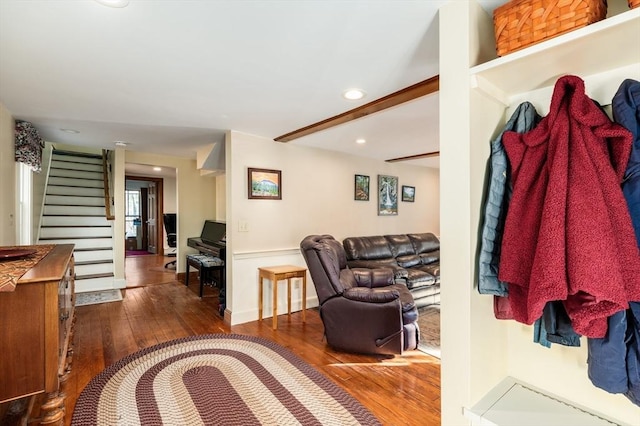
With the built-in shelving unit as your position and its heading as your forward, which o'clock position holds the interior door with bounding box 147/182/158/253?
The interior door is roughly at 2 o'clock from the built-in shelving unit.

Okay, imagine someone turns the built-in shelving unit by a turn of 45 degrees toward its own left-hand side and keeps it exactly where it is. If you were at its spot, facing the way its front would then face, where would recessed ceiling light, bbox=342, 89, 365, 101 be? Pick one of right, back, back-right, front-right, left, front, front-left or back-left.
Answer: back-right

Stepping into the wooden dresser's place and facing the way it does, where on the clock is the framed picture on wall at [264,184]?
The framed picture on wall is roughly at 11 o'clock from the wooden dresser.

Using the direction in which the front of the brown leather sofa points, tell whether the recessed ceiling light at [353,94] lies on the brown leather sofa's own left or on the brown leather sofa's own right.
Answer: on the brown leather sofa's own right

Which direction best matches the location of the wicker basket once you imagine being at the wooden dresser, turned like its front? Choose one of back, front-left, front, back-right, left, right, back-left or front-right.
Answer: front-right

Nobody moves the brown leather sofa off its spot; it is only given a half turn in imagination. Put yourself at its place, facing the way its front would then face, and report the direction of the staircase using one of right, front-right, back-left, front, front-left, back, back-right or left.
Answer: front-left

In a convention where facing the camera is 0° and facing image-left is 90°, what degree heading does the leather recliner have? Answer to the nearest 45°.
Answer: approximately 270°

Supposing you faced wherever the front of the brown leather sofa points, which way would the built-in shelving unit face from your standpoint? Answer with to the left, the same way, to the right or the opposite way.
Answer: to the right

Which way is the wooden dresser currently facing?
to the viewer's right

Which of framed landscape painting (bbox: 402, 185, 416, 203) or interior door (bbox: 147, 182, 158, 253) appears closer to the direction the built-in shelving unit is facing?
the interior door

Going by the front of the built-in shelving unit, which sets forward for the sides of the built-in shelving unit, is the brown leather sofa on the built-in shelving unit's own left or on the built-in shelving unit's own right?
on the built-in shelving unit's own right

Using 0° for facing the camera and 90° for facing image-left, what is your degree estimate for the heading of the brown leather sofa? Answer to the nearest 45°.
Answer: approximately 315°
